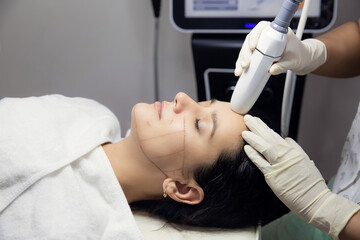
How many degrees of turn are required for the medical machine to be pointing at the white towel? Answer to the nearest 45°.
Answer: approximately 45° to its right

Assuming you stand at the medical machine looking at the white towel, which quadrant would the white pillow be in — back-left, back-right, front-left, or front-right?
front-left

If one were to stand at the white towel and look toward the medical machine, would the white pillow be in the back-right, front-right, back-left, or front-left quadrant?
front-right

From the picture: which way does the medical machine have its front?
toward the camera
